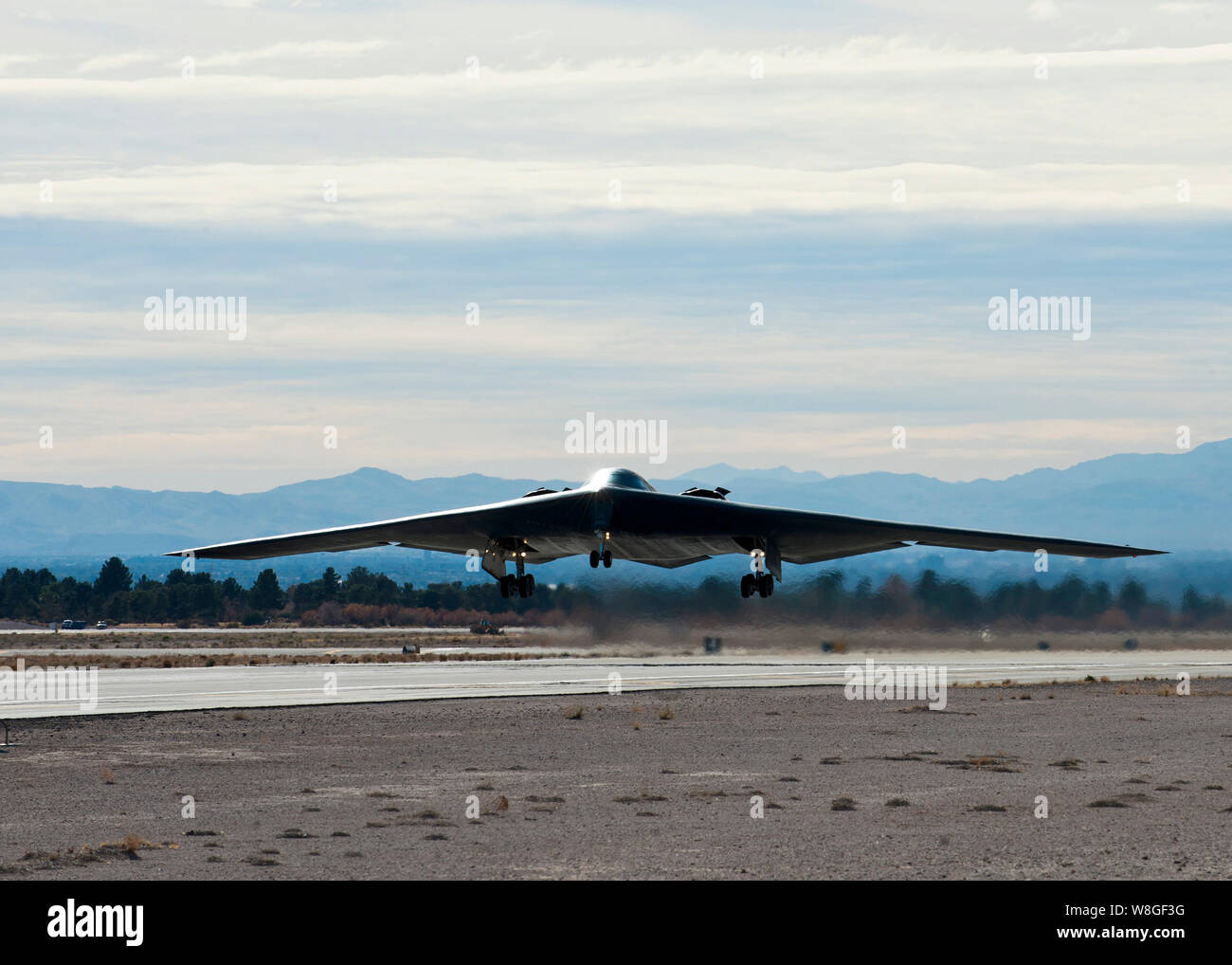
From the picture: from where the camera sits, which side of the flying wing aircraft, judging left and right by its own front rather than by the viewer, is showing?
front
